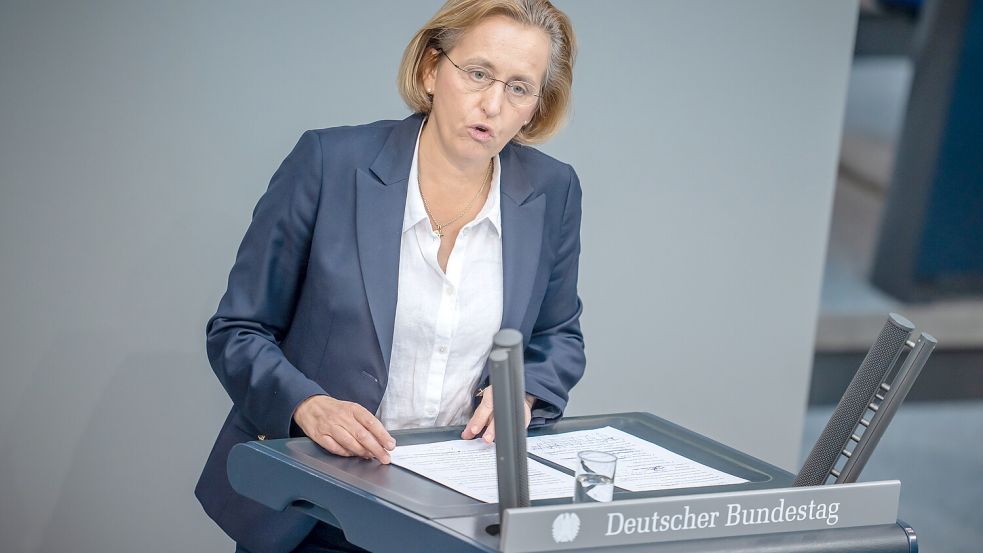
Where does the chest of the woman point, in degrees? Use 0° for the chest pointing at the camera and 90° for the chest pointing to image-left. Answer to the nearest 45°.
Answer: approximately 315°

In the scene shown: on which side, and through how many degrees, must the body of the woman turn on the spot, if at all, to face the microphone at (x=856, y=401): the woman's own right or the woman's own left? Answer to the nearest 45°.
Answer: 0° — they already face it

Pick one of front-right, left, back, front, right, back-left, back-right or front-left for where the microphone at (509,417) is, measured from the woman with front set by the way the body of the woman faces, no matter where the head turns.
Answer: front-right

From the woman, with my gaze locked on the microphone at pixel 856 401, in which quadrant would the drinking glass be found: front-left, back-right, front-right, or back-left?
front-right

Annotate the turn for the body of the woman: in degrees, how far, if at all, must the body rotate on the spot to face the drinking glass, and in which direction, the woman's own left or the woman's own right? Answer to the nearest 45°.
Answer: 0° — they already face it
